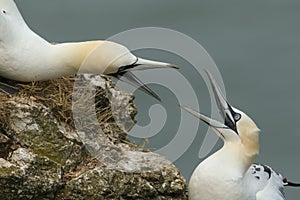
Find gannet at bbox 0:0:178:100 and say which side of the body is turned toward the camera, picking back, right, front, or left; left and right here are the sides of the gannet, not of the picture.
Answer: right

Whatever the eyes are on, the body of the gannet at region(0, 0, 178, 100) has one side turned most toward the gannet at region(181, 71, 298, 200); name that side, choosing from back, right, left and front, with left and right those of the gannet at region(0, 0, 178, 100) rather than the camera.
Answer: front
